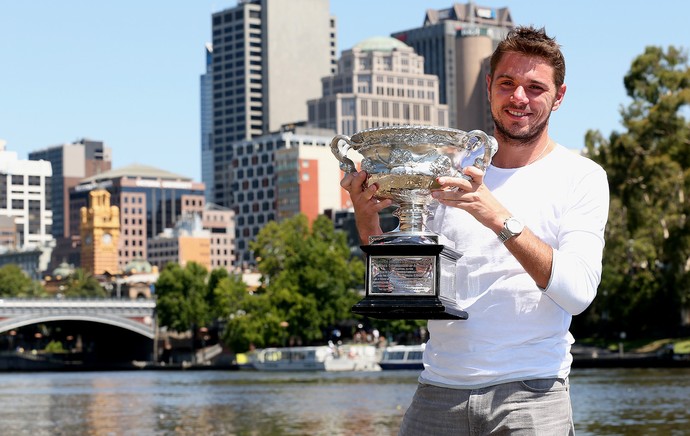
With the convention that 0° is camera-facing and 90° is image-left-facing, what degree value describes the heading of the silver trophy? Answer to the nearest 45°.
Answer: approximately 0°

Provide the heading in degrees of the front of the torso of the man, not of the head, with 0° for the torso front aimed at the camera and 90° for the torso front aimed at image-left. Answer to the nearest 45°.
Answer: approximately 45°
